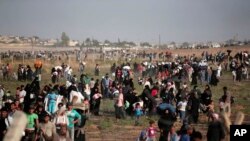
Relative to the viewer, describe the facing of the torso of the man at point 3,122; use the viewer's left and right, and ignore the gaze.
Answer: facing the viewer and to the right of the viewer

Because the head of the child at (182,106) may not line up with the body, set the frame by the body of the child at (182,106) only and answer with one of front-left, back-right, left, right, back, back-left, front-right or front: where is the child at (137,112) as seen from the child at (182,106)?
front-right

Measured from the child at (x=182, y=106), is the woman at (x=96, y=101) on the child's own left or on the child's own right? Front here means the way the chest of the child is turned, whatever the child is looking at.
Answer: on the child's own right

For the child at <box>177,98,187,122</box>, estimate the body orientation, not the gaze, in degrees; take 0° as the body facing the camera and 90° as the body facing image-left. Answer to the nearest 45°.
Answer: approximately 45°

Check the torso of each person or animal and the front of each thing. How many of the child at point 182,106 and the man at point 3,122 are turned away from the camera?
0

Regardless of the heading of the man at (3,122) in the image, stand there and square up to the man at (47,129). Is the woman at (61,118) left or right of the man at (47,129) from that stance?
left

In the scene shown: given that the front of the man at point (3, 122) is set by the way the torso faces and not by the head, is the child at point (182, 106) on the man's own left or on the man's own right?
on the man's own left

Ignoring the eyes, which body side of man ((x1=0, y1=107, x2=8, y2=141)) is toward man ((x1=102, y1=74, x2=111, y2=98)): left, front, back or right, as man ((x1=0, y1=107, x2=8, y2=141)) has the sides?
back
